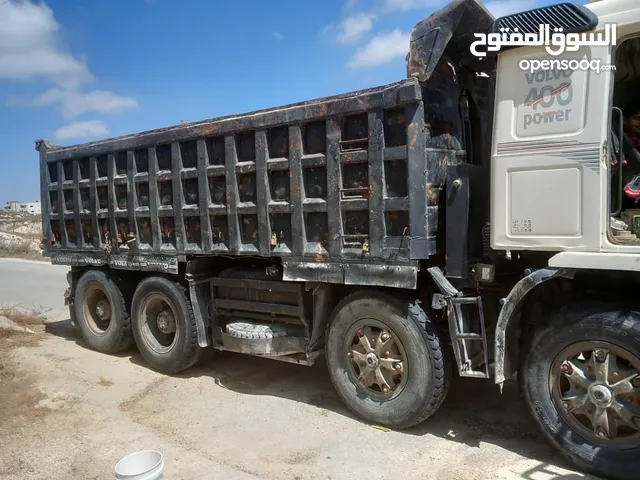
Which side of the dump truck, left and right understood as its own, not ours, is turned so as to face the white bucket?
right

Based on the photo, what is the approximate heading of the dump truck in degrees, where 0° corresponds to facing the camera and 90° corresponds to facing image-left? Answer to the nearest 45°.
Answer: approximately 315°
